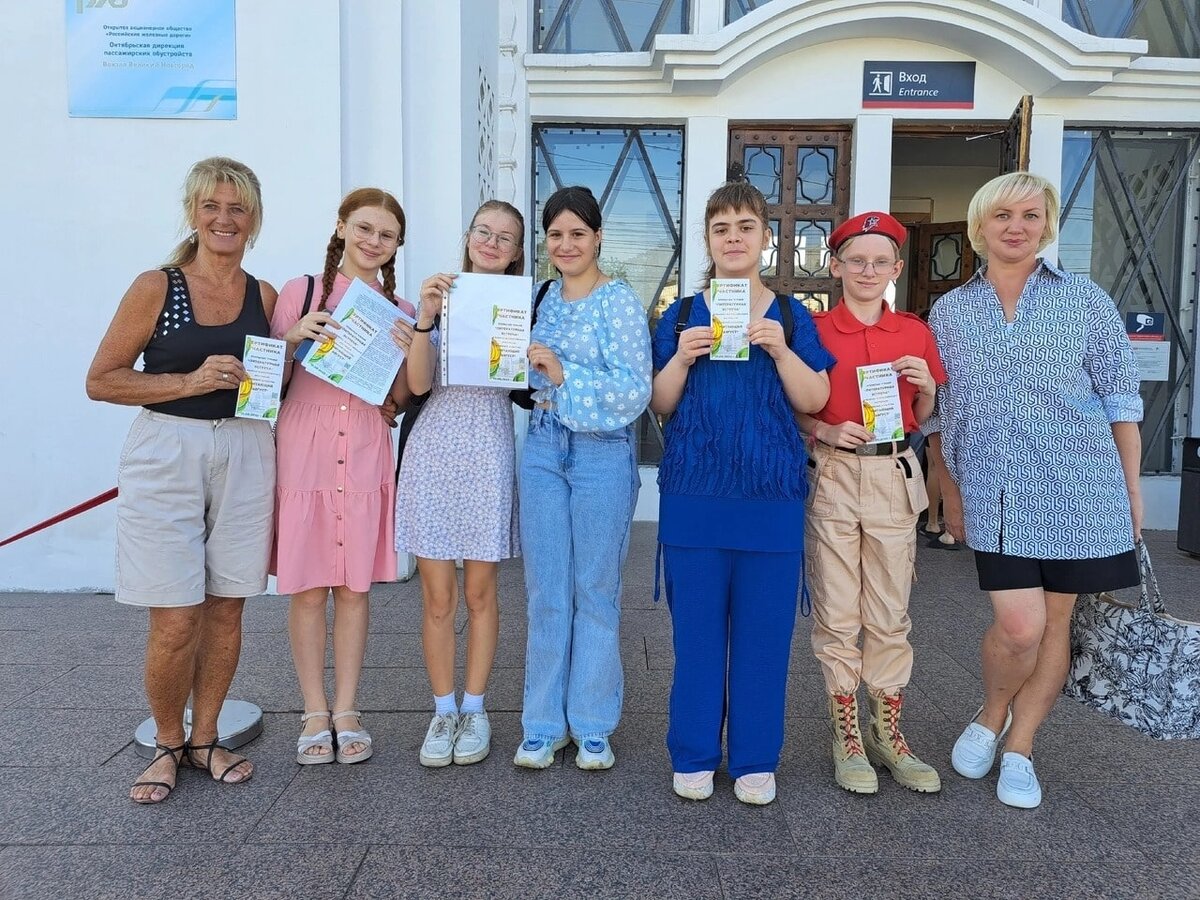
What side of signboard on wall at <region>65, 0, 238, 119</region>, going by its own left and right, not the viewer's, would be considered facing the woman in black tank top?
front

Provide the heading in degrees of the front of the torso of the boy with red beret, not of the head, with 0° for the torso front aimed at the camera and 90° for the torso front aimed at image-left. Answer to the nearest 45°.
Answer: approximately 0°

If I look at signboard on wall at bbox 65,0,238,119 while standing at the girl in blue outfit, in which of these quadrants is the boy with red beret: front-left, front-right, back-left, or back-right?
back-right

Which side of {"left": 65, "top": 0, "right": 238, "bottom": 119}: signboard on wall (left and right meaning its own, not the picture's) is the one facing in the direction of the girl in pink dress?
front
